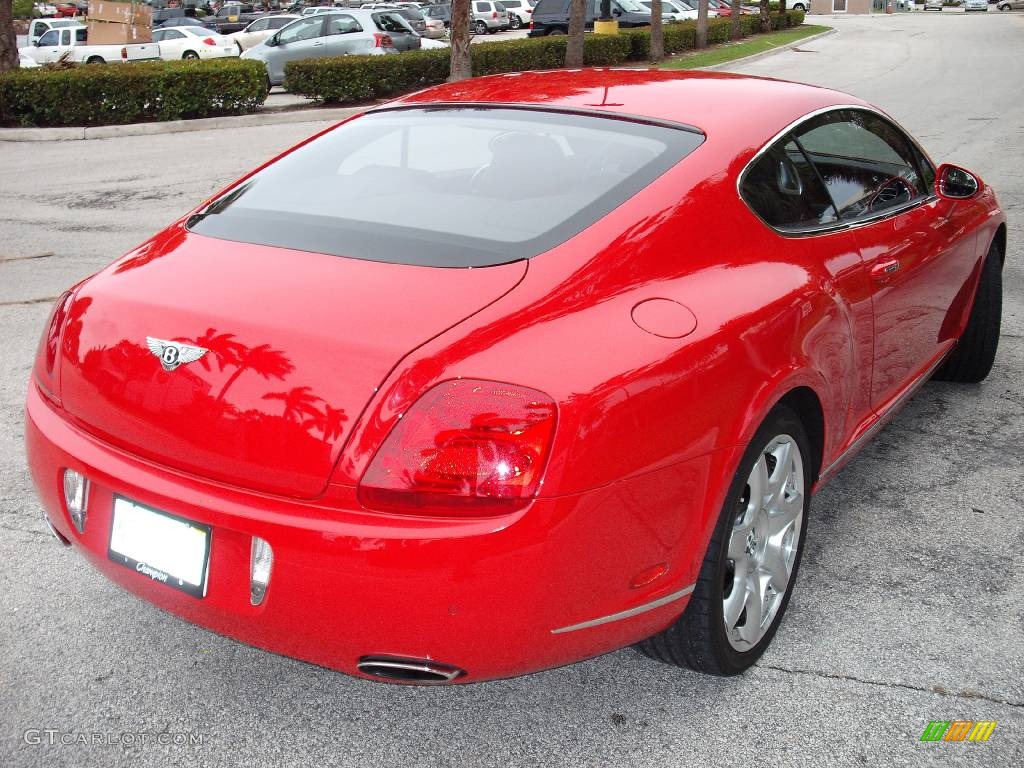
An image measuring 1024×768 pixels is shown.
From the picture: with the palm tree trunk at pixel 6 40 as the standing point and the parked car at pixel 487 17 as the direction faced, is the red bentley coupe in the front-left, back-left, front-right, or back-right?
back-right

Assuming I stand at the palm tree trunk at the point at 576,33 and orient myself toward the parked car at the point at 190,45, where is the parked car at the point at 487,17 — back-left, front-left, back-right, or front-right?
front-right

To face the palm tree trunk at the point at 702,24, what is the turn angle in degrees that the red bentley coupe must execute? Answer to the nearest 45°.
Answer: approximately 45° to its left

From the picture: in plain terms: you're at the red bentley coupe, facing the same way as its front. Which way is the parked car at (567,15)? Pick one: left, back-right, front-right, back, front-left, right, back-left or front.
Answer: front-left

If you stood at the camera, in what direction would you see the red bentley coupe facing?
facing away from the viewer and to the right of the viewer

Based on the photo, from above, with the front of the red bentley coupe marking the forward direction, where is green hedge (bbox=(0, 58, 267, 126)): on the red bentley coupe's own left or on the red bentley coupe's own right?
on the red bentley coupe's own left

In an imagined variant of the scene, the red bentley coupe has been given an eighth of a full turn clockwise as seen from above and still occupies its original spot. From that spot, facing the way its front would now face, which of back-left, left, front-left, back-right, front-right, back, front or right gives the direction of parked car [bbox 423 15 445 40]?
left

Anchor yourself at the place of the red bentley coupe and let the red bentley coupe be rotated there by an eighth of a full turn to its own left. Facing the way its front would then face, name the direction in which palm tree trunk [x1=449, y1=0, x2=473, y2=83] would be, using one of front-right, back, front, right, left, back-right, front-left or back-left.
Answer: front

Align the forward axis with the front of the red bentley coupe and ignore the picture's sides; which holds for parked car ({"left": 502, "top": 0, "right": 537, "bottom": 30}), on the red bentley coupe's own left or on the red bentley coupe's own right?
on the red bentley coupe's own left
